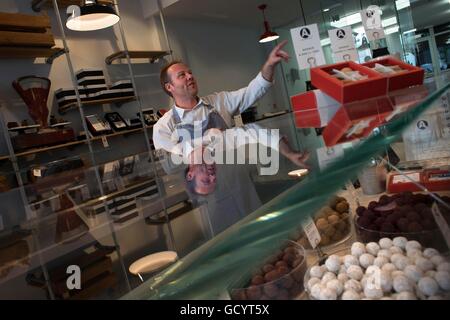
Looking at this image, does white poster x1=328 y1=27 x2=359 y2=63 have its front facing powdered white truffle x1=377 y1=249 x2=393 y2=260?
yes

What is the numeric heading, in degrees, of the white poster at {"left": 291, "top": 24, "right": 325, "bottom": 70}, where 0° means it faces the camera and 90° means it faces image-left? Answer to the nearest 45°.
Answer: approximately 0°

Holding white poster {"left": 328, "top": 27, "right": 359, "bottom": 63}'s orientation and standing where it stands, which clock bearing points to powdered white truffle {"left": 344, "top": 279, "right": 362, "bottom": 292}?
The powdered white truffle is roughly at 12 o'clock from the white poster.

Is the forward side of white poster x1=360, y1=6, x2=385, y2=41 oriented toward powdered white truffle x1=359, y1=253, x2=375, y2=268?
yes

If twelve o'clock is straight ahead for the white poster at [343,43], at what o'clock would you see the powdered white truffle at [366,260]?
The powdered white truffle is roughly at 12 o'clock from the white poster.

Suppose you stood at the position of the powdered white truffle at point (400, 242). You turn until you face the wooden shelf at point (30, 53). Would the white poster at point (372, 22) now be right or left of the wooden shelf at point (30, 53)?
right

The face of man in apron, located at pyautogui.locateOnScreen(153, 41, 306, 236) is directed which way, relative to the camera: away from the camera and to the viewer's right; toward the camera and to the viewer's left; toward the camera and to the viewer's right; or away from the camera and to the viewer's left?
toward the camera and to the viewer's right

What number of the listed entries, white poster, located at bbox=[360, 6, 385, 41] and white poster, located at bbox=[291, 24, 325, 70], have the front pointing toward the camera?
2

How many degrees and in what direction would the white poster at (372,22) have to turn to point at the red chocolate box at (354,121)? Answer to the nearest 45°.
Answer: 0° — it already faces it
